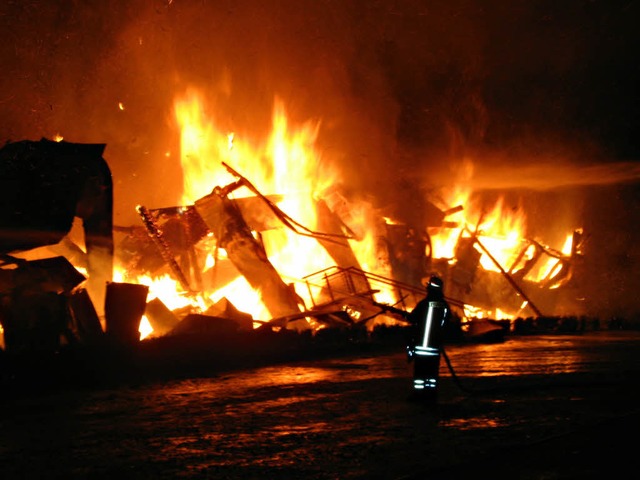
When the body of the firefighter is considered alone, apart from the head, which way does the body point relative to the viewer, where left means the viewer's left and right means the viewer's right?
facing away from the viewer and to the left of the viewer
